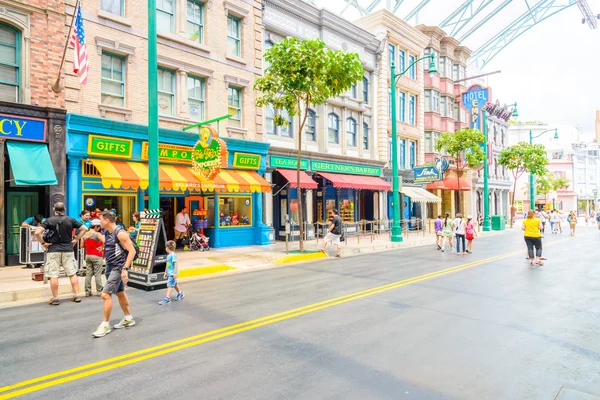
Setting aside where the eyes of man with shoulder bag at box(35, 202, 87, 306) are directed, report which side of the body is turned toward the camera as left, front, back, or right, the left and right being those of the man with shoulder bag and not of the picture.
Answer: back

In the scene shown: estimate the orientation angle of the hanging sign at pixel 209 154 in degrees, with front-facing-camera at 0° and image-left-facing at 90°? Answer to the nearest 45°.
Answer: approximately 45°

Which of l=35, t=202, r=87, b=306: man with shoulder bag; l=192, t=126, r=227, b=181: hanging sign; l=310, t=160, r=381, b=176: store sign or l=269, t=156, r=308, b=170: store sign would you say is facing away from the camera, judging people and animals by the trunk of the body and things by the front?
the man with shoulder bag

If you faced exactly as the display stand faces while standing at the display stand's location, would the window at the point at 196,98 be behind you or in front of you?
behind

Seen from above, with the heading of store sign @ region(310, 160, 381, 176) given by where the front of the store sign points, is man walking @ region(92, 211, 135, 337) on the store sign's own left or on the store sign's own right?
on the store sign's own right

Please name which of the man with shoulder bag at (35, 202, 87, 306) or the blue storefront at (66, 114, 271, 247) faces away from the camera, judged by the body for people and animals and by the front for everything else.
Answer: the man with shoulder bag

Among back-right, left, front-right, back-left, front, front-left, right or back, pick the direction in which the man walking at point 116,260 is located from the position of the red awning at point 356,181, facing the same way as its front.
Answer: front-right

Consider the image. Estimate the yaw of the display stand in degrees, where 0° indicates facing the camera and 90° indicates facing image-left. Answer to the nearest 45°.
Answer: approximately 45°

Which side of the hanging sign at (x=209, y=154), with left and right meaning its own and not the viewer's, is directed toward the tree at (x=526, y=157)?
back

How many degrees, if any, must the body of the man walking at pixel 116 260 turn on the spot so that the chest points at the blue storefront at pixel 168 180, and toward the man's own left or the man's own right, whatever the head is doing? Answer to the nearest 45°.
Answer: approximately 135° to the man's own right

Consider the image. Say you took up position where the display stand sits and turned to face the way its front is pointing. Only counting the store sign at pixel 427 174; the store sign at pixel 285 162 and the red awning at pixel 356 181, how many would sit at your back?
3

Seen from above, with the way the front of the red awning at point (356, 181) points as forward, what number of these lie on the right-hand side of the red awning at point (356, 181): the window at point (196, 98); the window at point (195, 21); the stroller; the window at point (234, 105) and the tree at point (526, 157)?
4

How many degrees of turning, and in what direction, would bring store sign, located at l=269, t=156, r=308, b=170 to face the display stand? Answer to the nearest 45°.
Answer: approximately 45° to its right

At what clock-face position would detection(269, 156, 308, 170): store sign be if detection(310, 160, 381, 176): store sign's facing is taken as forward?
detection(269, 156, 308, 170): store sign is roughly at 3 o'clock from detection(310, 160, 381, 176): store sign.

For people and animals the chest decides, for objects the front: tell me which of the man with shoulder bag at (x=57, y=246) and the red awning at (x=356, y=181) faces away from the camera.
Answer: the man with shoulder bag
